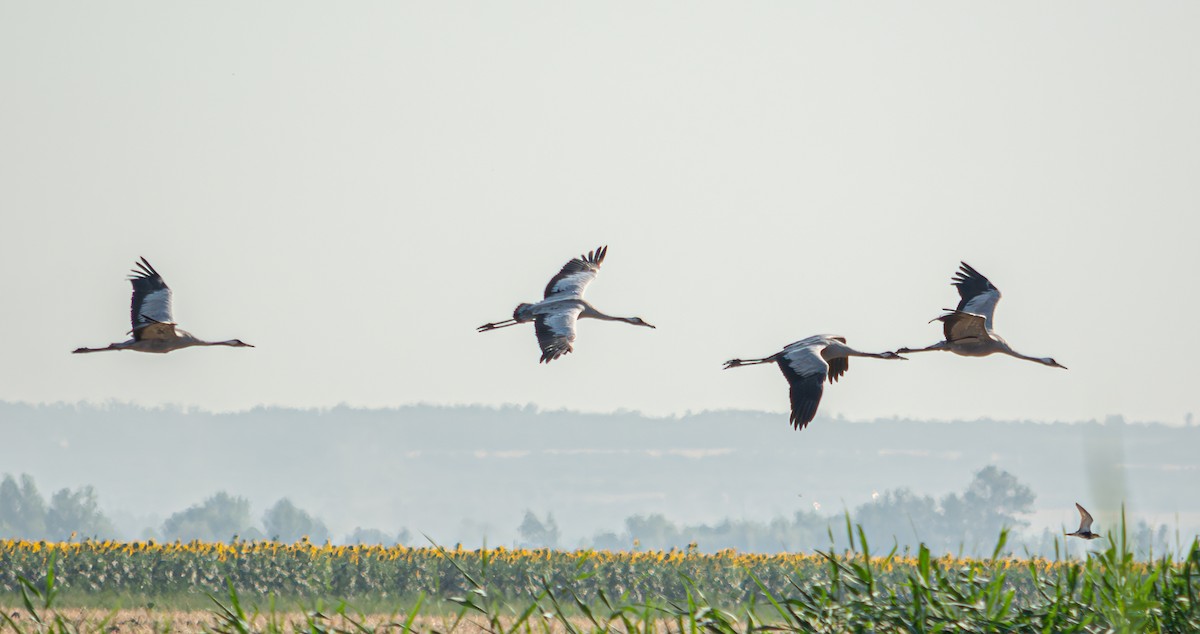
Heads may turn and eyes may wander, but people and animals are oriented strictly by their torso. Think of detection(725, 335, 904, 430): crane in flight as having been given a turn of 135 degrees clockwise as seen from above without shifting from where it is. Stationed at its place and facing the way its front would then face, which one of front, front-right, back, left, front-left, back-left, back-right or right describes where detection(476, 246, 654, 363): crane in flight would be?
right

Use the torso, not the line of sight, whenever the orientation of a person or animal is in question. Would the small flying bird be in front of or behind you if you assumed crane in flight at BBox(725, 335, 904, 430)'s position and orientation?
in front

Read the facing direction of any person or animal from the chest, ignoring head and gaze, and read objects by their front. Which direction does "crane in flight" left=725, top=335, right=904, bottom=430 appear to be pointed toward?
to the viewer's right

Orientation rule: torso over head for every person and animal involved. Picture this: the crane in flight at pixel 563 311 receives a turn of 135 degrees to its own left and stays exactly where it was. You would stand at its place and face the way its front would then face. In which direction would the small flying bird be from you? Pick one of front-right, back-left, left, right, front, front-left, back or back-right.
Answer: back

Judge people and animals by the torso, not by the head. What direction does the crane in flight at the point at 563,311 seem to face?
to the viewer's right
